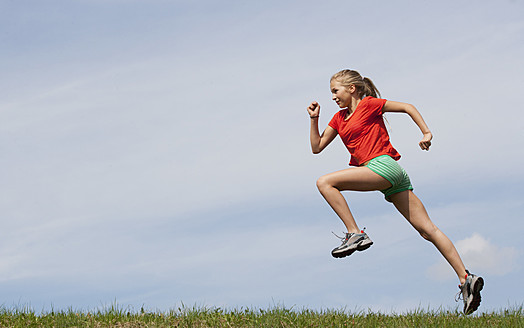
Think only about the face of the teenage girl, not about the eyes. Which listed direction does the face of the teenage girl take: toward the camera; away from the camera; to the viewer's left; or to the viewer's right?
to the viewer's left

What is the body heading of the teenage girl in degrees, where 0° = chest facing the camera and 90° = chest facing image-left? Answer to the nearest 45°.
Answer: approximately 90°
